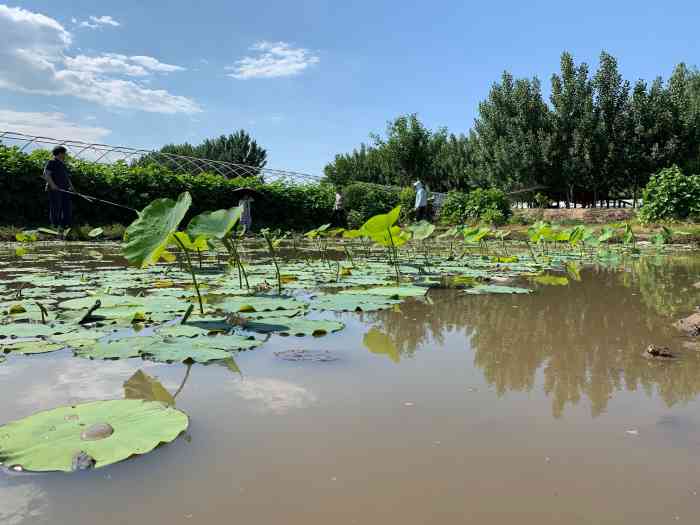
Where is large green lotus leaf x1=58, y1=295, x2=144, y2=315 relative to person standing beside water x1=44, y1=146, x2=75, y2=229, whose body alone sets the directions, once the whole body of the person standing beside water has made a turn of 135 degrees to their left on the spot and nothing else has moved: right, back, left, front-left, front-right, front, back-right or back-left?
back

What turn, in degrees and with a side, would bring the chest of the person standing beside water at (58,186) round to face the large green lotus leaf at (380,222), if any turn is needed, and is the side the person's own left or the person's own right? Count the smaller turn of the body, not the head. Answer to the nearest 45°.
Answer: approximately 45° to the person's own right

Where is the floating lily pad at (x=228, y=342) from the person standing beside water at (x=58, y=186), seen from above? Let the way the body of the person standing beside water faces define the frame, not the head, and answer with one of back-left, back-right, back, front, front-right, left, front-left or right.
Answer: front-right

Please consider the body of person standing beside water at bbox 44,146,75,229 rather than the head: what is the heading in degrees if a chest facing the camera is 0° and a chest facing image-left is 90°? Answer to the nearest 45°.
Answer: approximately 315°

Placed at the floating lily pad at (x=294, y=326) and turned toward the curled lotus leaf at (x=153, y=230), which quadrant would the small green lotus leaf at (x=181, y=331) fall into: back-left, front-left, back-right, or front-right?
front-left

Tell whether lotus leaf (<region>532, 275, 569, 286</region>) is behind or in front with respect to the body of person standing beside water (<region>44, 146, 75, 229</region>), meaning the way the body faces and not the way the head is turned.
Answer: in front

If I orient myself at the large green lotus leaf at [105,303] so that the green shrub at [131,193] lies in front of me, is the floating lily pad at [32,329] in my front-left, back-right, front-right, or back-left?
back-left

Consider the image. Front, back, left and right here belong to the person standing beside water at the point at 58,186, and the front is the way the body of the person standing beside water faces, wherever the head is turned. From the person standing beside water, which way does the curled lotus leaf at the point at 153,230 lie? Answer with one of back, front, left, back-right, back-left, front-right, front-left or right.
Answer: front-right

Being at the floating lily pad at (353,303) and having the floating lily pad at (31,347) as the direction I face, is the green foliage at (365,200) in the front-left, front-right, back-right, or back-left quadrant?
back-right

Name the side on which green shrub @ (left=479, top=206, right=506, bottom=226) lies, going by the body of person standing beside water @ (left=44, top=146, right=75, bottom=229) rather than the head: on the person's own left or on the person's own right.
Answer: on the person's own left
